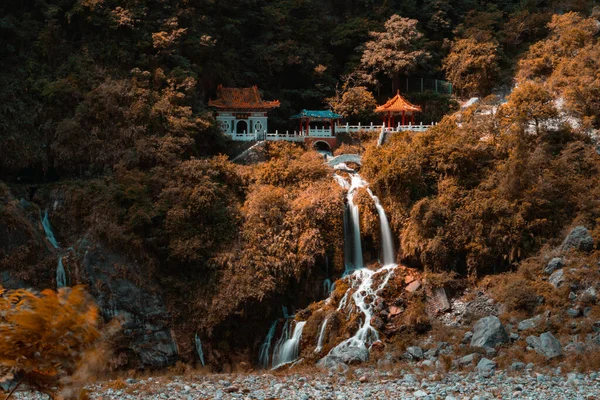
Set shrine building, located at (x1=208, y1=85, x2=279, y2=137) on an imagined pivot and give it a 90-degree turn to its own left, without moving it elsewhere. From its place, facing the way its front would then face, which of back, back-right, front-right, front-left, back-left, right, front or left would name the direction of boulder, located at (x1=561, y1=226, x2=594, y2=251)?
front-right

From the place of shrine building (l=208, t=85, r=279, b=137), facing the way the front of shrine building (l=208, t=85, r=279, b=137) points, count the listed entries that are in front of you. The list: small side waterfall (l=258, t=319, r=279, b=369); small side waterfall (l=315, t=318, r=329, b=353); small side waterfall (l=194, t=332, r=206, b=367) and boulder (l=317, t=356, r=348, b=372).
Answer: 4

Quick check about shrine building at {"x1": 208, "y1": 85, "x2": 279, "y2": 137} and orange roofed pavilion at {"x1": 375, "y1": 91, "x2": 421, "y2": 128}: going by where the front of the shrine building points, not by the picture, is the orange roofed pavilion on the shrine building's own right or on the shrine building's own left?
on the shrine building's own left

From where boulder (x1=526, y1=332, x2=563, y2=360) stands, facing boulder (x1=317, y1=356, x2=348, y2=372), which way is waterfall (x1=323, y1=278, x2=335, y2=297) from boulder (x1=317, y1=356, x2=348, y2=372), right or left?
right

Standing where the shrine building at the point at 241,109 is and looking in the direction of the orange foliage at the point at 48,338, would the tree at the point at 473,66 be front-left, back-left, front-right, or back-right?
back-left

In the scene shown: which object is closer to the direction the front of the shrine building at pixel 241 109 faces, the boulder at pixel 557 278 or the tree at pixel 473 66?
the boulder

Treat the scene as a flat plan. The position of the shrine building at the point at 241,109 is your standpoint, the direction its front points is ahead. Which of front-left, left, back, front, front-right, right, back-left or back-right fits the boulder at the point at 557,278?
front-left

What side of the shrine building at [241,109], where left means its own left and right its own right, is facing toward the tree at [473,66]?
left

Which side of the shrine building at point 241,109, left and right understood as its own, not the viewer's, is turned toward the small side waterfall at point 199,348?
front

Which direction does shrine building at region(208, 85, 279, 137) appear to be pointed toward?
toward the camera

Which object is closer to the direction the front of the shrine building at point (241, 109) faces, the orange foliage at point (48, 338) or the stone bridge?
the orange foliage

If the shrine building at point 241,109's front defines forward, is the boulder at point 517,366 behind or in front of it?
in front

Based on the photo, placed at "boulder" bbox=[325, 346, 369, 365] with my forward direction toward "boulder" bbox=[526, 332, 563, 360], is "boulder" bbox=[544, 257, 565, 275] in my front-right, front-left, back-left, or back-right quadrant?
front-left

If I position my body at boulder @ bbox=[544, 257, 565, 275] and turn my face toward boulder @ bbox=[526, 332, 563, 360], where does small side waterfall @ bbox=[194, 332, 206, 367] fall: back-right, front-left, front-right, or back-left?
front-right

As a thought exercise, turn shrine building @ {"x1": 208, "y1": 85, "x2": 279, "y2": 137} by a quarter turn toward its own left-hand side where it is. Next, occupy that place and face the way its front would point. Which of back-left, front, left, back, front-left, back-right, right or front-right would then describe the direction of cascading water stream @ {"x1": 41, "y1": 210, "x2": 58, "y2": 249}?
back-right

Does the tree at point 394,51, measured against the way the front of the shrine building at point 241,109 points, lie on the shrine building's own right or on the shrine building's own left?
on the shrine building's own left

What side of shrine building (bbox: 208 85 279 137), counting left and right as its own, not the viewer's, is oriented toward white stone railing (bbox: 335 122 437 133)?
left

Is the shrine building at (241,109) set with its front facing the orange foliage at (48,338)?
yes

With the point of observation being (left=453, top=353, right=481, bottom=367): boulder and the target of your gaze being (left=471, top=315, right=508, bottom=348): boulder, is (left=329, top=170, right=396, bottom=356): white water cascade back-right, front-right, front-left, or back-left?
front-left

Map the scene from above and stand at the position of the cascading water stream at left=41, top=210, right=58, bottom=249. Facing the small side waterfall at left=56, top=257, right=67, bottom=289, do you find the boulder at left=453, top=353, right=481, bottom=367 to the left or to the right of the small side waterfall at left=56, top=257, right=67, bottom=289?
left

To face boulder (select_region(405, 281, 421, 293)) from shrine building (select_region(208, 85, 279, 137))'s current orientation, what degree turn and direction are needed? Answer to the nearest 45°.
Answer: approximately 45° to its left

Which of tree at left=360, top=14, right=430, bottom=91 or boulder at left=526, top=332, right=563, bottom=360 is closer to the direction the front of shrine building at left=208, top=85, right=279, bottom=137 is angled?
the boulder
